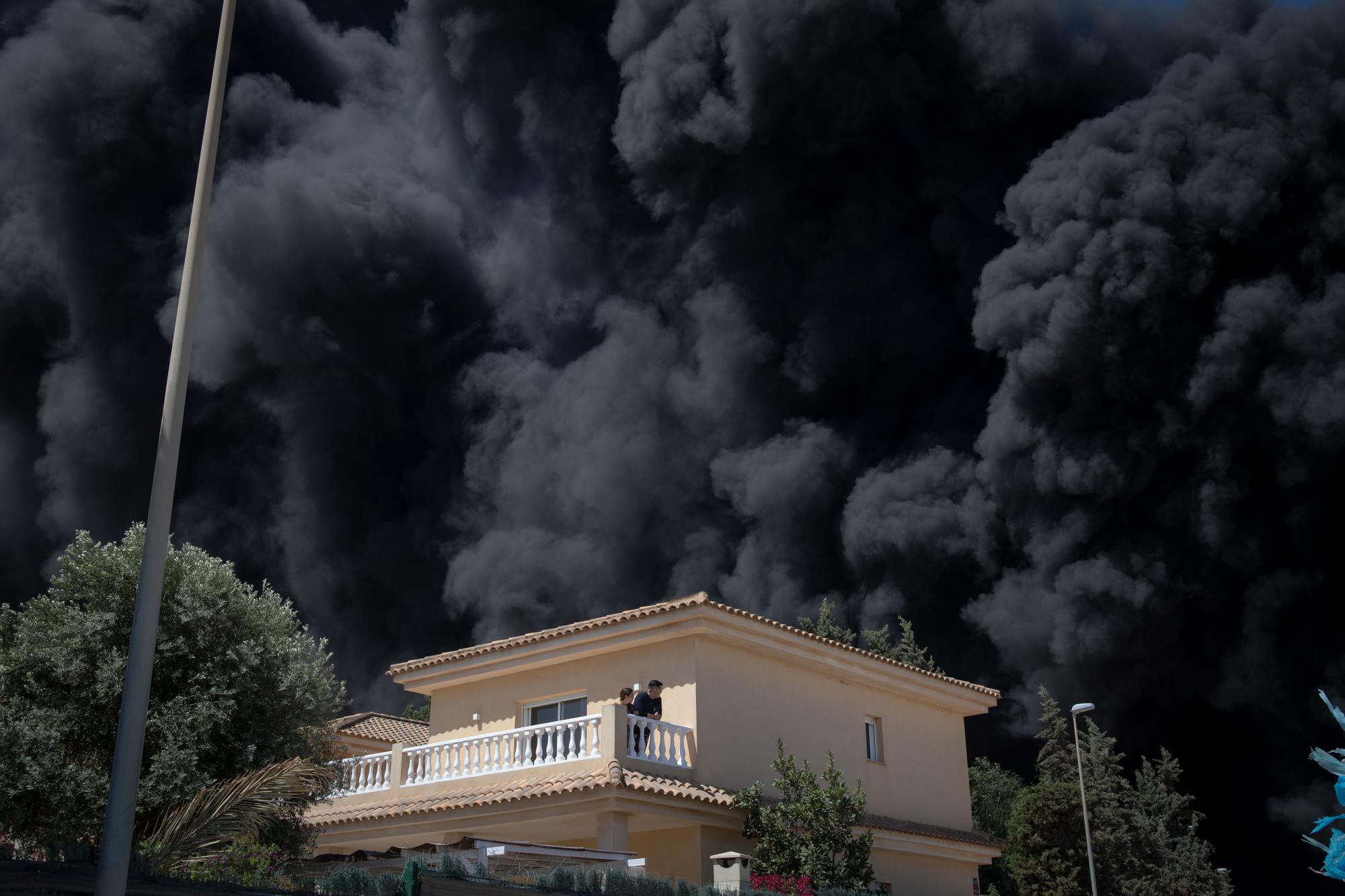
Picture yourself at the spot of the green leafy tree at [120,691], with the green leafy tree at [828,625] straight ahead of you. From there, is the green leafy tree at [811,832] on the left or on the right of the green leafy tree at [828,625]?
right

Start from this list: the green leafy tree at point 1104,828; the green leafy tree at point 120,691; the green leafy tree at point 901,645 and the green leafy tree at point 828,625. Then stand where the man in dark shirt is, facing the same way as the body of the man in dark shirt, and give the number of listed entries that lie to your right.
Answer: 1

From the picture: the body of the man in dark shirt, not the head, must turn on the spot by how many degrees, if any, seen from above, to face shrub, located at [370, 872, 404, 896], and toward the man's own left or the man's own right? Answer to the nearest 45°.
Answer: approximately 45° to the man's own right

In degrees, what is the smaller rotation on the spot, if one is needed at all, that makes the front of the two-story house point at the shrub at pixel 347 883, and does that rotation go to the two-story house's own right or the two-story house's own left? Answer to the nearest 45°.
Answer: approximately 45° to the two-story house's own left

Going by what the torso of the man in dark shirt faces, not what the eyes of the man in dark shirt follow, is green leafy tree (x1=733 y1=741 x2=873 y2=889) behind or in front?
in front

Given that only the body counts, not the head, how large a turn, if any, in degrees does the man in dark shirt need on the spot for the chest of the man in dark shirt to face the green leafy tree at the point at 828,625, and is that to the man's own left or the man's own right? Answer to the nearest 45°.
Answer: approximately 135° to the man's own left

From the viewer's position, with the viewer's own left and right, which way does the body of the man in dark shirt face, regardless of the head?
facing the viewer and to the right of the viewer

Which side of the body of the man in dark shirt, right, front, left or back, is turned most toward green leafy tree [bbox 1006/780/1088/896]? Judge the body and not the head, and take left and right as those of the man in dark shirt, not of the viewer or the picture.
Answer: left

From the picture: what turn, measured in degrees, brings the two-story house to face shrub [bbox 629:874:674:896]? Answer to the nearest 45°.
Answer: approximately 45° to its left

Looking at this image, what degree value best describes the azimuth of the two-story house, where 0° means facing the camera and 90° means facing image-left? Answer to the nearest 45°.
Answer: approximately 45°
